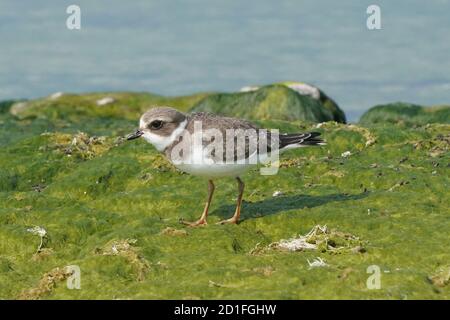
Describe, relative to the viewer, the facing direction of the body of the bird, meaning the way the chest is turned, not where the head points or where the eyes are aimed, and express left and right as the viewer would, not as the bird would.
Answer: facing to the left of the viewer

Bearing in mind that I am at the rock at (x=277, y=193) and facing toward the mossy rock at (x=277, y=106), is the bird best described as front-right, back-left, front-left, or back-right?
back-left

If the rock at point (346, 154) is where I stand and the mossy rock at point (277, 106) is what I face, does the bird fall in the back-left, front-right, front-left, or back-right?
back-left

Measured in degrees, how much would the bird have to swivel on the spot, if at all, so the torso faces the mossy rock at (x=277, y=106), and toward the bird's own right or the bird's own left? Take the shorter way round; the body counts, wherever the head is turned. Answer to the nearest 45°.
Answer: approximately 90° to the bird's own right

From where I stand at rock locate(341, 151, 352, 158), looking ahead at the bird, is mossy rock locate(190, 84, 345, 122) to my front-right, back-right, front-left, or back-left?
back-right

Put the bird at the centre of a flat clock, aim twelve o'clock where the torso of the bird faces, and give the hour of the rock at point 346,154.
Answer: The rock is roughly at 4 o'clock from the bird.

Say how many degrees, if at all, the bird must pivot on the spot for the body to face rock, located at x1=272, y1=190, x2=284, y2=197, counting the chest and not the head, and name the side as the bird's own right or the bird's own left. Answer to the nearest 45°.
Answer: approximately 135° to the bird's own right
